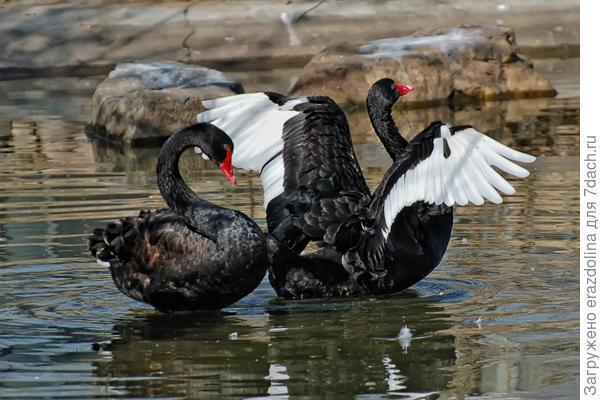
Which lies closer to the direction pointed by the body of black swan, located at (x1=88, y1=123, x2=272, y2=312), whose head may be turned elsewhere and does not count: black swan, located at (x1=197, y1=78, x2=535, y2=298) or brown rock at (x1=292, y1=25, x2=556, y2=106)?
the black swan

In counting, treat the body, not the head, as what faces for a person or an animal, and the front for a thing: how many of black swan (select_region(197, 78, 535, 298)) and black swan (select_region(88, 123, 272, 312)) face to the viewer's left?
0

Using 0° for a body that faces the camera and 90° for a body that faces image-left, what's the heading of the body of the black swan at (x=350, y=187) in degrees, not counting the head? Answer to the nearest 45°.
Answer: approximately 225°

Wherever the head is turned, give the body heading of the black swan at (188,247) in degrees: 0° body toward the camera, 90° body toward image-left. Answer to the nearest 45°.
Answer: approximately 270°

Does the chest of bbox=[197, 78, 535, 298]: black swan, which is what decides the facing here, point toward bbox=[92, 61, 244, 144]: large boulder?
no

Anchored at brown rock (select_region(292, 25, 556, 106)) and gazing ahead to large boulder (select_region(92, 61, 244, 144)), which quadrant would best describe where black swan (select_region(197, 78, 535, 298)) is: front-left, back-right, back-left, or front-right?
front-left

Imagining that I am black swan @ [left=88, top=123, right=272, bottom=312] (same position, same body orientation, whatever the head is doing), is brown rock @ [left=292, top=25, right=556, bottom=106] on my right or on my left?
on my left

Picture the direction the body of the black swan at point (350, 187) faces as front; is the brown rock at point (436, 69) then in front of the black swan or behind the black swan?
in front

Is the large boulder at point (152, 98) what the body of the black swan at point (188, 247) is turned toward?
no

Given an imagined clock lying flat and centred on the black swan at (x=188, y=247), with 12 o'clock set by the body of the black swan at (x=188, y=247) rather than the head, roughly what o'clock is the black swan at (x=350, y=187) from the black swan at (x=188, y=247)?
the black swan at (x=350, y=187) is roughly at 11 o'clock from the black swan at (x=188, y=247).

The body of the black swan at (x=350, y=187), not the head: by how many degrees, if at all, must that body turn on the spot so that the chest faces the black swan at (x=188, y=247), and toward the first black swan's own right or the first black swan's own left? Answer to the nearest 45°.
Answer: approximately 180°
